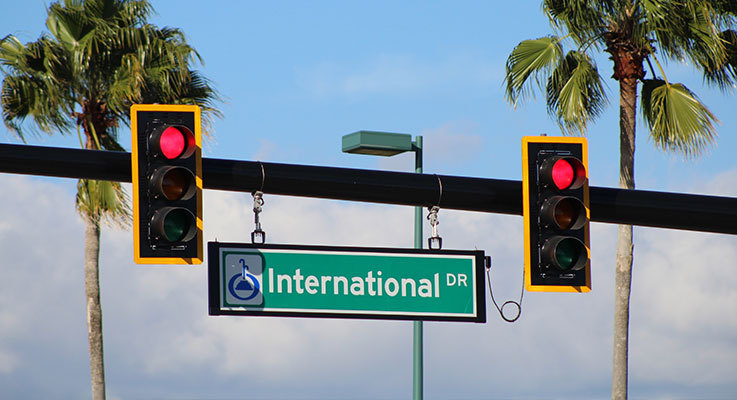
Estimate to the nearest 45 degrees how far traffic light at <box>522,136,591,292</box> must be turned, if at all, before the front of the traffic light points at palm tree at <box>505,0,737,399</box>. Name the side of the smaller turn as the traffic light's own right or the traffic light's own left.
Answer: approximately 135° to the traffic light's own left

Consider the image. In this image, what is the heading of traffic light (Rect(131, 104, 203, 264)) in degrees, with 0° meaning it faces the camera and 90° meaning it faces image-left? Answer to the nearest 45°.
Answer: approximately 315°

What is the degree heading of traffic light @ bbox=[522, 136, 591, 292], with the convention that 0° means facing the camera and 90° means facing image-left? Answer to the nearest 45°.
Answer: approximately 315°

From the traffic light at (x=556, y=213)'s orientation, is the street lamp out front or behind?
behind

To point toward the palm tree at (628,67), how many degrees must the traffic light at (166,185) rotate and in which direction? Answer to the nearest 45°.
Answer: approximately 90° to its left

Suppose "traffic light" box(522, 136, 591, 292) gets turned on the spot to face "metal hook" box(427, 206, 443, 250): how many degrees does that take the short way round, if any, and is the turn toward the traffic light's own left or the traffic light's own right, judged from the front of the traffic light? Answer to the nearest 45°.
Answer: approximately 135° to the traffic light's own right

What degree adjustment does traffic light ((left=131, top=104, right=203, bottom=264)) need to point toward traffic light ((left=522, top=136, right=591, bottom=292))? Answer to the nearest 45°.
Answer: approximately 45° to its left

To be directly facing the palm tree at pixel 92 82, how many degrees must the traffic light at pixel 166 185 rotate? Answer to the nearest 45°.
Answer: approximately 135° to its left

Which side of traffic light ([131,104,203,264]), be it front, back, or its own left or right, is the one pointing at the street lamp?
left
